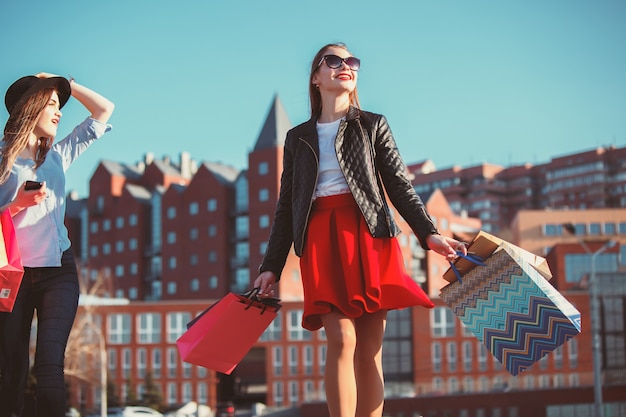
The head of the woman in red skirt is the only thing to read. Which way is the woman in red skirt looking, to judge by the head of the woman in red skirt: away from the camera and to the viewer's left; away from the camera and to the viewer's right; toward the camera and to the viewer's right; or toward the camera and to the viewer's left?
toward the camera and to the viewer's right

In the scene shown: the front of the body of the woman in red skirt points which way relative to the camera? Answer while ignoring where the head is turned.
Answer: toward the camera

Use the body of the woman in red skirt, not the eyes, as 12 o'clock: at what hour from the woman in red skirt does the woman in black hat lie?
The woman in black hat is roughly at 3 o'clock from the woman in red skirt.
